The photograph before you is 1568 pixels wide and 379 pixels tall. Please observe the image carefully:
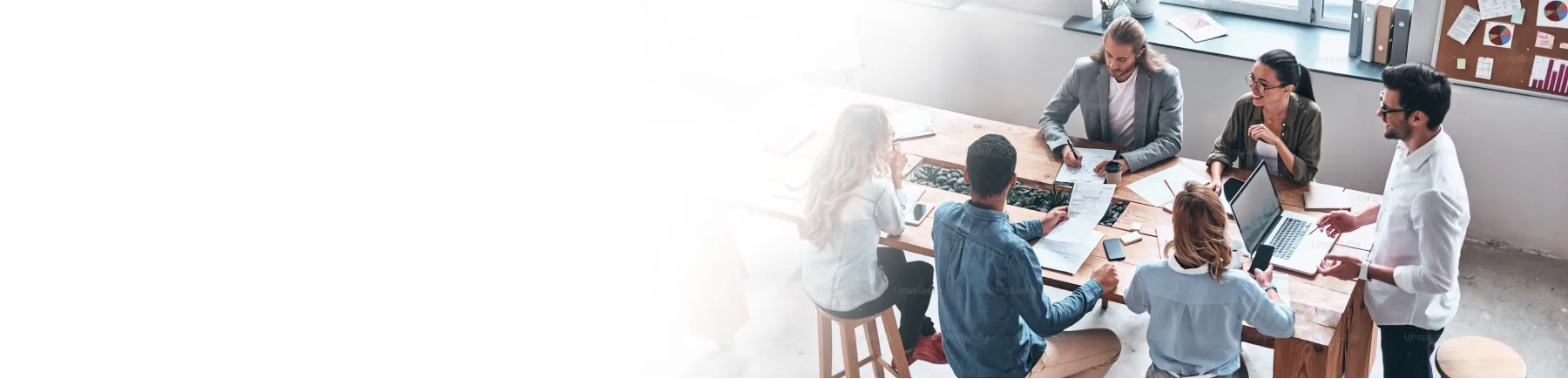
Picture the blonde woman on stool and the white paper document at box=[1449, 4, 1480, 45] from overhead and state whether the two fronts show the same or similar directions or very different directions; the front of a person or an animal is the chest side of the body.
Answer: very different directions

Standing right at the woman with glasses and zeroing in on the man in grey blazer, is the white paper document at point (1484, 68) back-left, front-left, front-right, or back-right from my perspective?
back-right

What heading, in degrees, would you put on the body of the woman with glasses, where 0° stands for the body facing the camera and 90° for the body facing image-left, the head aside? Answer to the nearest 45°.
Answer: approximately 45°

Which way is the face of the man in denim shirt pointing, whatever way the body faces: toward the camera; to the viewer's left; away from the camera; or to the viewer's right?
away from the camera

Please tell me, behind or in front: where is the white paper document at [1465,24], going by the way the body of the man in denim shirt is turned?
in front

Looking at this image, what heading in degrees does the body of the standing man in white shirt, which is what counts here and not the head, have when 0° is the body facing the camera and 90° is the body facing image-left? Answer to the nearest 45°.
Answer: approximately 90°

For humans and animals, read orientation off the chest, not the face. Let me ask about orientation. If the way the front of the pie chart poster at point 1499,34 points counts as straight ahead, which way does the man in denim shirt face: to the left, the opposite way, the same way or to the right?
the opposite way

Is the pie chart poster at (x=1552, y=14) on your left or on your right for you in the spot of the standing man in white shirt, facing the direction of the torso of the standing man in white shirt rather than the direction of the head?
on your right

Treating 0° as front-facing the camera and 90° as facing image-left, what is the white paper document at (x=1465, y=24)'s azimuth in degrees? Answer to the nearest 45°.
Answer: approximately 0°

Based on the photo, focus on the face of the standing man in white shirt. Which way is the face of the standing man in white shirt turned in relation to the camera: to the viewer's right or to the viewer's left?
to the viewer's left

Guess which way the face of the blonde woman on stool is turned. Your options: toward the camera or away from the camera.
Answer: away from the camera
